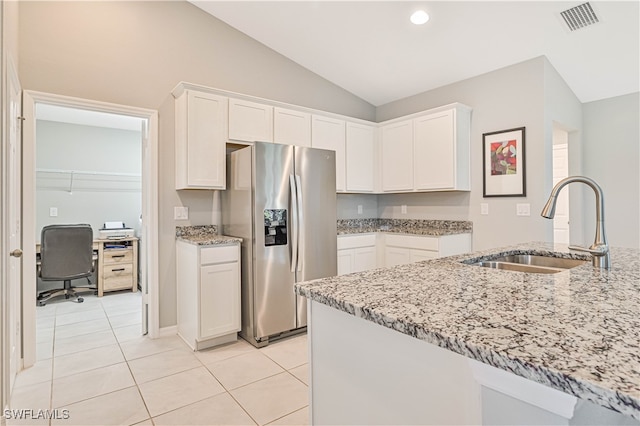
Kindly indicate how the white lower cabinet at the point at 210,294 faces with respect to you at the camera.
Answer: facing the viewer and to the right of the viewer

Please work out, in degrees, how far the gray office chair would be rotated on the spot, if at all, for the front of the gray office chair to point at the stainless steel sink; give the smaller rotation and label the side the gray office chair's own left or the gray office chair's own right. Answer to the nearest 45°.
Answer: approximately 135° to the gray office chair's own right

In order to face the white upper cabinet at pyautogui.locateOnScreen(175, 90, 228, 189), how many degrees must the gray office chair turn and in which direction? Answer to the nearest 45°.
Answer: approximately 135° to its right

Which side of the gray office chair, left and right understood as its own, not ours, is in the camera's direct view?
back

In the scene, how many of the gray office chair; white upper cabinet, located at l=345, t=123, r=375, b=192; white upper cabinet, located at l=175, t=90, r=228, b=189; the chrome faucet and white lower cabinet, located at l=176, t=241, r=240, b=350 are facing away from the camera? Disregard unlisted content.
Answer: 1

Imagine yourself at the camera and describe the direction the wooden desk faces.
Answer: facing the viewer

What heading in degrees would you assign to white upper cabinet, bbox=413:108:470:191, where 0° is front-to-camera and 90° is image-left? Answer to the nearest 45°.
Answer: approximately 45°

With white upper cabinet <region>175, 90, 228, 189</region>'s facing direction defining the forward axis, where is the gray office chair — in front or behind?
behind

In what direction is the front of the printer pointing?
toward the camera

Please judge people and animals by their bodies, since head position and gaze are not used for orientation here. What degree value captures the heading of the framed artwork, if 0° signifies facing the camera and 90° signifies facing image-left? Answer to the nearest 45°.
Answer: approximately 45°

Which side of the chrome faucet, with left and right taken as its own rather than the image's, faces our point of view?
left

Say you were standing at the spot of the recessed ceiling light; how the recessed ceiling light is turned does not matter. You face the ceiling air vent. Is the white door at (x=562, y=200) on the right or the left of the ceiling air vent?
left

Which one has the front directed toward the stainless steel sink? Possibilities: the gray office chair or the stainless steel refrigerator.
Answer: the stainless steel refrigerator

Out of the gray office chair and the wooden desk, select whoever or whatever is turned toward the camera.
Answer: the wooden desk

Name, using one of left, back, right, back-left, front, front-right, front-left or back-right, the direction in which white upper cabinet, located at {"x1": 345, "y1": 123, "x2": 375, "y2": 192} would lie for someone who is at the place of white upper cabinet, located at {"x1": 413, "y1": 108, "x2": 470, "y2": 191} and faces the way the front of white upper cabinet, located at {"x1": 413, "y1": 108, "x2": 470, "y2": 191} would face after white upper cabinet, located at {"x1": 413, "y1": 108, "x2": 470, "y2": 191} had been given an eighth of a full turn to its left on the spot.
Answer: right

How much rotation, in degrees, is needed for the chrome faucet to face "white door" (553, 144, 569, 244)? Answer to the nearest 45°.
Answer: approximately 90° to its right

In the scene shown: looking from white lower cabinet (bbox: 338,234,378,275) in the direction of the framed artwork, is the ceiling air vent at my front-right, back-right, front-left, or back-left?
front-right
